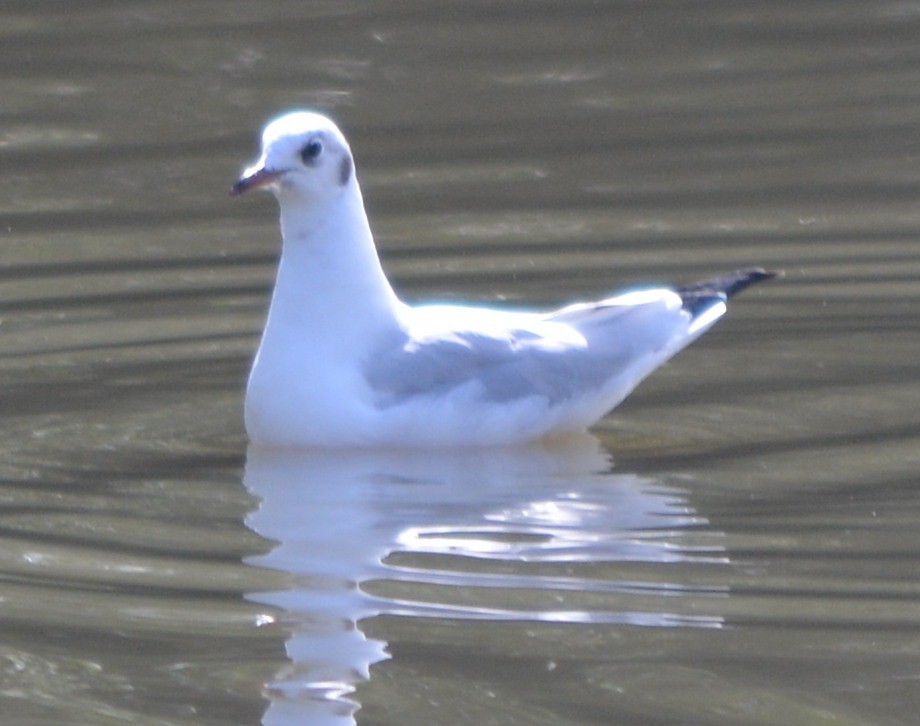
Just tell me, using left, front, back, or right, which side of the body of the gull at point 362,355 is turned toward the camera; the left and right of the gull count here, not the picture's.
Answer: left
